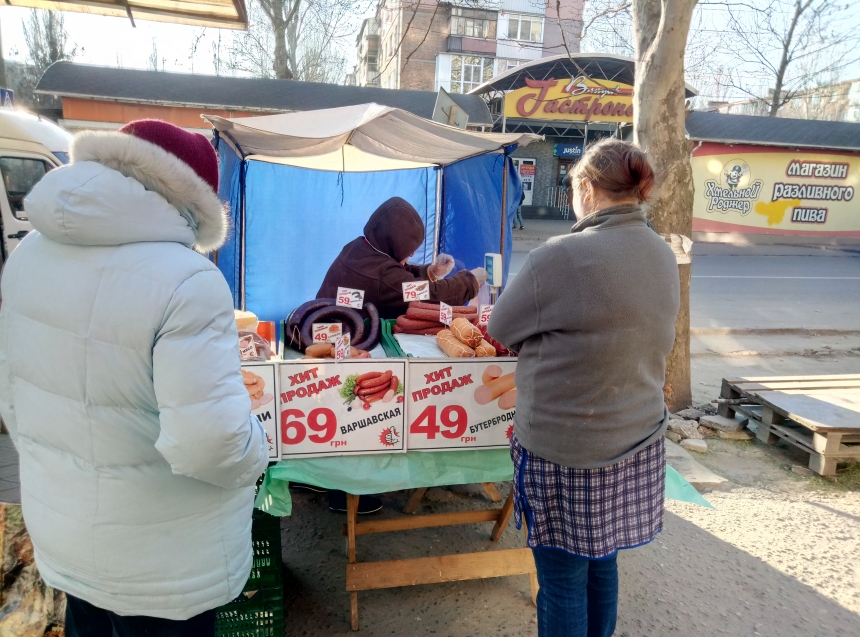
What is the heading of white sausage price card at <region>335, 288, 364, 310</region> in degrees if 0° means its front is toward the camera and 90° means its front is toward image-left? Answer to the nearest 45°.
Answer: approximately 0°

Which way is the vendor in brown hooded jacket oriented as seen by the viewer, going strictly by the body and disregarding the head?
to the viewer's right

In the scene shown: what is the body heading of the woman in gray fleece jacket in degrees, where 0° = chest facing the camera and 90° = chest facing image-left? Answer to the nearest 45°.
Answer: approximately 135°

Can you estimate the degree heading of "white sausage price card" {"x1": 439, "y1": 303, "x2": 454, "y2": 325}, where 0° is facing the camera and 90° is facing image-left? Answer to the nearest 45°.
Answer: approximately 0°

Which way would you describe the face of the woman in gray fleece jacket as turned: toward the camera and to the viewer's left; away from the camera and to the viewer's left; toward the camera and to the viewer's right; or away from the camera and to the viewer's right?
away from the camera and to the viewer's left
